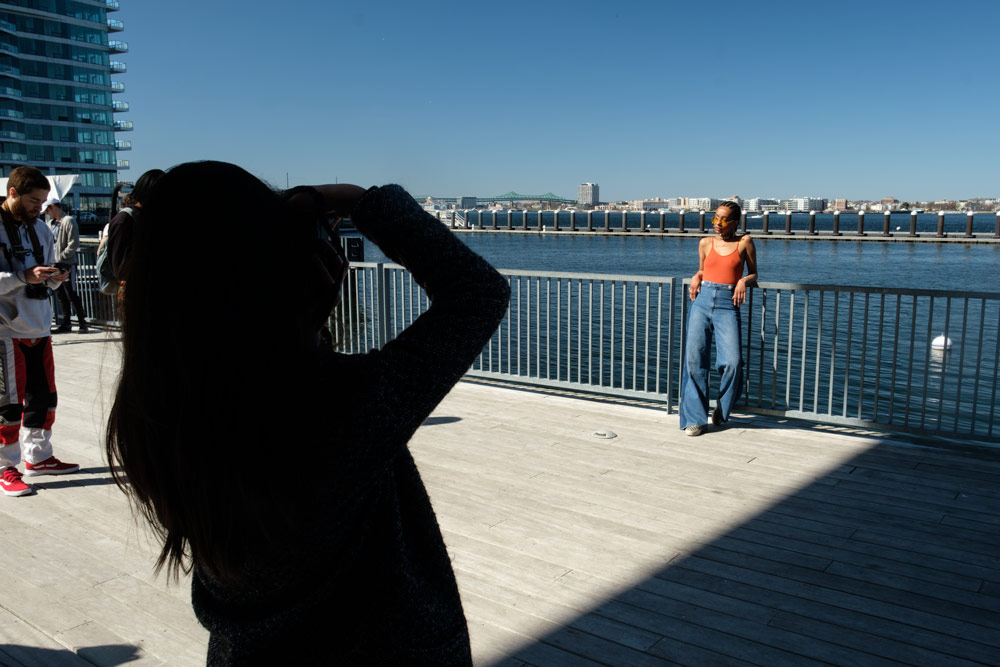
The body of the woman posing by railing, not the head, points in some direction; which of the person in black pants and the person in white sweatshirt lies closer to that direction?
the person in white sweatshirt

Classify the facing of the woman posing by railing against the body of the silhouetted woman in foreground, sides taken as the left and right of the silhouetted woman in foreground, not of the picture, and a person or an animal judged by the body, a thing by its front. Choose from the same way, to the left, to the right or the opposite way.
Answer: the opposite way

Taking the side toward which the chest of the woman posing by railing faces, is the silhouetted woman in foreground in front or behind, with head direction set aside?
in front

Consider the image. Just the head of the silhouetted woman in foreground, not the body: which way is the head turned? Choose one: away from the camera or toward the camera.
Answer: away from the camera

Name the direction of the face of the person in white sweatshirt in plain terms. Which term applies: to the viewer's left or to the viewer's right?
to the viewer's right

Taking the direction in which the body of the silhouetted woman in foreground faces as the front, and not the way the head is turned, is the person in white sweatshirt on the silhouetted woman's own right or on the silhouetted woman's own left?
on the silhouetted woman's own left

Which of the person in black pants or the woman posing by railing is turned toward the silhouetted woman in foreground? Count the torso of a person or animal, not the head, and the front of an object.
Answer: the woman posing by railing

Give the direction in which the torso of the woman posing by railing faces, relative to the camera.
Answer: toward the camera

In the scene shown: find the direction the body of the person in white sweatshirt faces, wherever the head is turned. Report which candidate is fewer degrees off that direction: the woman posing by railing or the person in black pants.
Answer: the woman posing by railing

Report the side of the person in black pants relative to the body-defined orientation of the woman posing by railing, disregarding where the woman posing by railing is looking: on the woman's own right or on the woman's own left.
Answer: on the woman's own right

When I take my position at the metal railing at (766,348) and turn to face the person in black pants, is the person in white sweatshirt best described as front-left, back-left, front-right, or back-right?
front-left

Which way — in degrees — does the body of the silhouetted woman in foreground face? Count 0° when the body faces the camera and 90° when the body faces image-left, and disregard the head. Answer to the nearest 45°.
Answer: approximately 225°
